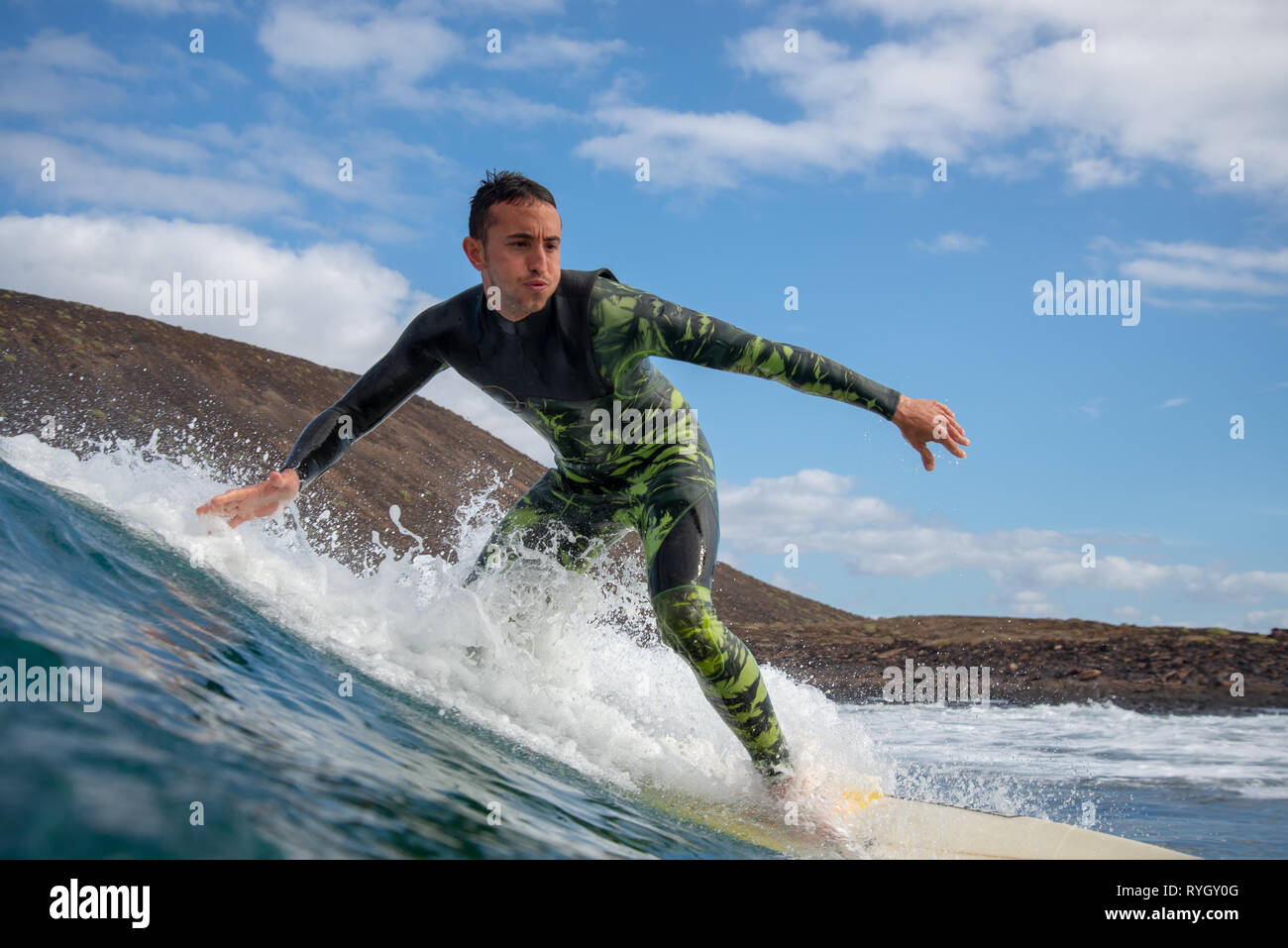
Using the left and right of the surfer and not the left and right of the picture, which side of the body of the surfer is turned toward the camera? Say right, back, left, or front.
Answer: front
